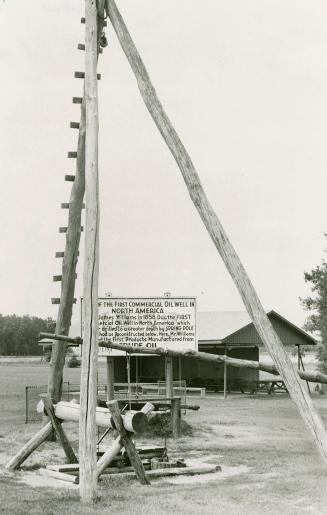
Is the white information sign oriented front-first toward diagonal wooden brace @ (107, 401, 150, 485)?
yes

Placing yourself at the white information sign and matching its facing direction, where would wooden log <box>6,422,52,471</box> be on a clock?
The wooden log is roughly at 1 o'clock from the white information sign.

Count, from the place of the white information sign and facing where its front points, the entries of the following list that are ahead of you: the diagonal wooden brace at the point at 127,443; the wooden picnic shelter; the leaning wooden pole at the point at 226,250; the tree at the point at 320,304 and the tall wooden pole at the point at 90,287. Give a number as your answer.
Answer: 3

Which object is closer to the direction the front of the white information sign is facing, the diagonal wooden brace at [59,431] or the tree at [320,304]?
the diagonal wooden brace

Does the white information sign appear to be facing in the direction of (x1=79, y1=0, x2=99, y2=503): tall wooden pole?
yes

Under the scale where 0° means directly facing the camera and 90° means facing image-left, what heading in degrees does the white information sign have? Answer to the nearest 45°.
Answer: approximately 0°

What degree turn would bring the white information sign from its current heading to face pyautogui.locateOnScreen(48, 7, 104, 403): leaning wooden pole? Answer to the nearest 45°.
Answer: approximately 45° to its right

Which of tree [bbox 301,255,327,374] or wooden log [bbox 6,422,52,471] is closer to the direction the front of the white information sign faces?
the wooden log

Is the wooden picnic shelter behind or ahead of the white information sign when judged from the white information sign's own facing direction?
behind
